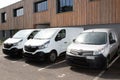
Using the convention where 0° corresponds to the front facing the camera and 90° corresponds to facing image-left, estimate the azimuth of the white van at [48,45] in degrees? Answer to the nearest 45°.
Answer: approximately 45°

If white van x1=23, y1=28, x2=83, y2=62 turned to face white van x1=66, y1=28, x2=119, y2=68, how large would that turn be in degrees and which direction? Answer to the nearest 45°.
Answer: approximately 90° to its left

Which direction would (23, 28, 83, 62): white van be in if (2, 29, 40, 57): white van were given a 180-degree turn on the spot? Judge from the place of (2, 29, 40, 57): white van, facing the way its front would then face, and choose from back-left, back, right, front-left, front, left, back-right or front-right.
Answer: right

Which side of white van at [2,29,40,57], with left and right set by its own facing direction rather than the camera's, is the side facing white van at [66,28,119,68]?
left

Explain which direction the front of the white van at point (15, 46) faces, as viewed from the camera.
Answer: facing the viewer and to the left of the viewer
